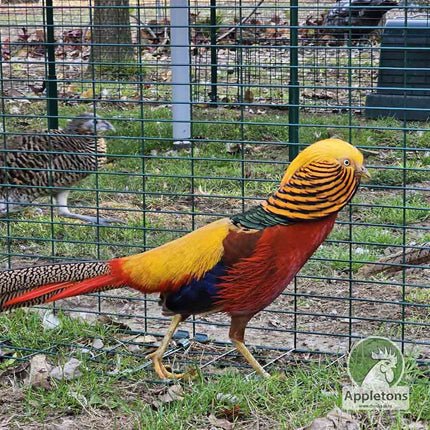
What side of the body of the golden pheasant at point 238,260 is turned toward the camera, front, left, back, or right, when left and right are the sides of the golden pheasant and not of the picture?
right

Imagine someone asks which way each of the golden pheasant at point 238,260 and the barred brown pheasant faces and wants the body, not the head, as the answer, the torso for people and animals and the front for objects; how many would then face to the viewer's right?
2

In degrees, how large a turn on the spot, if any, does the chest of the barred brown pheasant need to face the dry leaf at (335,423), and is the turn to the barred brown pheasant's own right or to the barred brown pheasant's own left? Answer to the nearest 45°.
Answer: approximately 90° to the barred brown pheasant's own right

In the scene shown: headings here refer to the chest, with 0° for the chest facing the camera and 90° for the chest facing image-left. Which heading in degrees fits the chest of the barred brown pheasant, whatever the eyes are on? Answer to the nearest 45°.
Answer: approximately 270°

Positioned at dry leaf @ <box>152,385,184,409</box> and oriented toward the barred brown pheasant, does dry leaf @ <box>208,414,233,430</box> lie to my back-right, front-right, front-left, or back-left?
back-right

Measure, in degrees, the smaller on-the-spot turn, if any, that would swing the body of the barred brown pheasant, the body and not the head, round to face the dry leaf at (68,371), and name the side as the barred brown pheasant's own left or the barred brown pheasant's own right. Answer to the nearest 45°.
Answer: approximately 90° to the barred brown pheasant's own right

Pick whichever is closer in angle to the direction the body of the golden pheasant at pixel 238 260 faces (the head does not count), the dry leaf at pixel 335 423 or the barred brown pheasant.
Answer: the dry leaf

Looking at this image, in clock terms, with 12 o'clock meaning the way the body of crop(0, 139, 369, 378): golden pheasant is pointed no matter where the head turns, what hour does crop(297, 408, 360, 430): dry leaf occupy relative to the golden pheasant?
The dry leaf is roughly at 2 o'clock from the golden pheasant.
